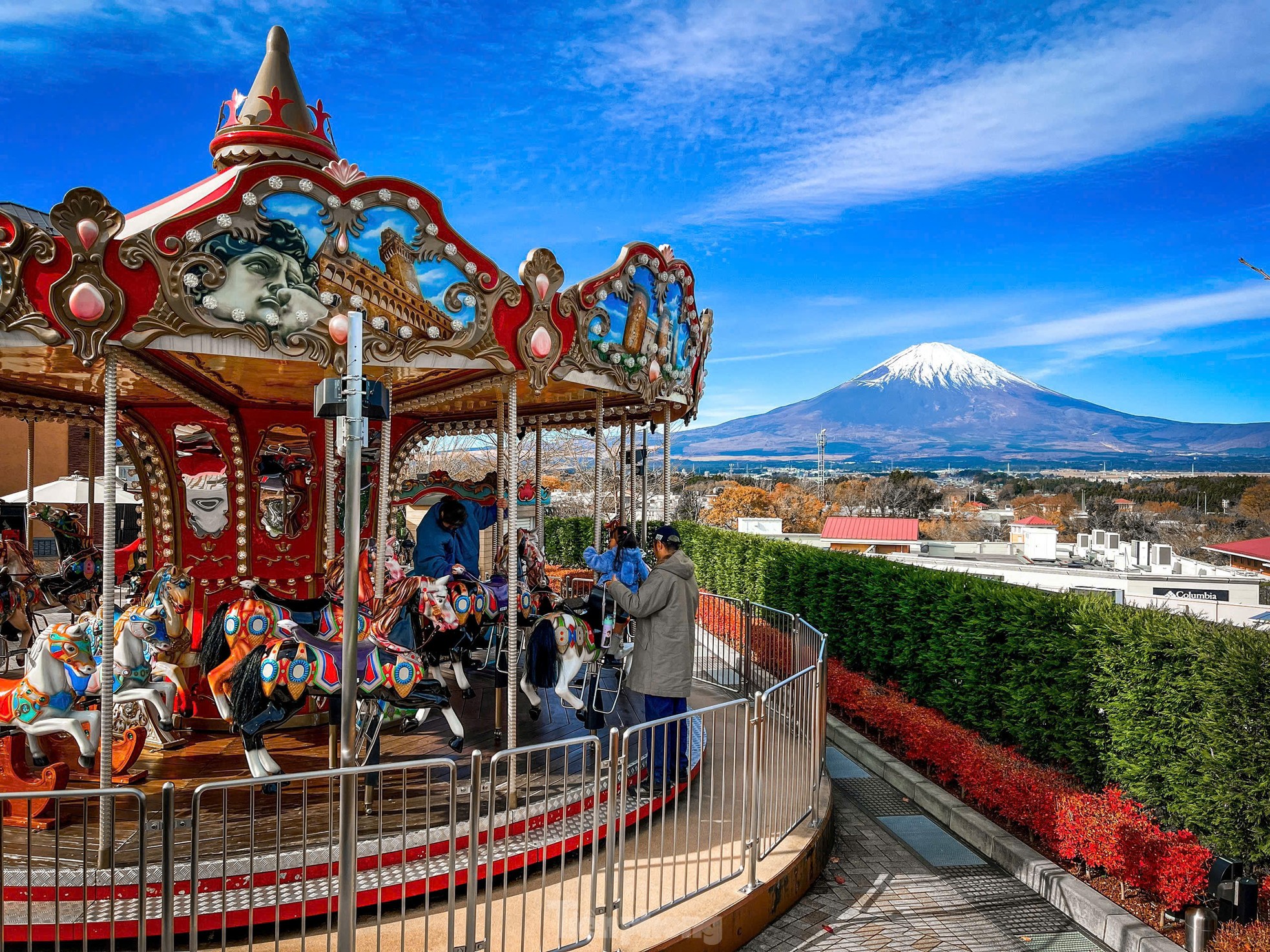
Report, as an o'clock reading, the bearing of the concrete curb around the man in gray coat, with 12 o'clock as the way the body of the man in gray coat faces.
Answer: The concrete curb is roughly at 5 o'clock from the man in gray coat.

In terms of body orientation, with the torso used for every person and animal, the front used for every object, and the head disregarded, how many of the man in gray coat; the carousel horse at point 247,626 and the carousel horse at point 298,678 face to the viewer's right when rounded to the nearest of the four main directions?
2

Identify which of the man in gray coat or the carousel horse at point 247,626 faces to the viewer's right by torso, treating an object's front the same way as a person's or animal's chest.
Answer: the carousel horse

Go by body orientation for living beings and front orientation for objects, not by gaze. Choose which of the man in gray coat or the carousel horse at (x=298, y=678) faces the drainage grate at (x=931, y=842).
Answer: the carousel horse

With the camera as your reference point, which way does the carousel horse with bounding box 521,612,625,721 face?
facing away from the viewer and to the right of the viewer

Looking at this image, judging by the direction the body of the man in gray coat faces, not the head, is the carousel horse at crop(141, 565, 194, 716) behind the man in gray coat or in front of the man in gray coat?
in front

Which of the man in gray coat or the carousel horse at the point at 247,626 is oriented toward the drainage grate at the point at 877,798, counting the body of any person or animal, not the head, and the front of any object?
the carousel horse

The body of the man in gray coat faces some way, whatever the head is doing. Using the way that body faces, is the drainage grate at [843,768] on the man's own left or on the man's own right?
on the man's own right

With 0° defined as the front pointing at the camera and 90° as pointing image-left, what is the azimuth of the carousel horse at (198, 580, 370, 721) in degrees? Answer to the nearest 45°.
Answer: approximately 270°

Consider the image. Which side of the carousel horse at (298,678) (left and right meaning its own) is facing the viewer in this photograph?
right

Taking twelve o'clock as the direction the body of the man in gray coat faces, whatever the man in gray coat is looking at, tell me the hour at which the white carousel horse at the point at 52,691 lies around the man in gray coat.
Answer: The white carousel horse is roughly at 10 o'clock from the man in gray coat.

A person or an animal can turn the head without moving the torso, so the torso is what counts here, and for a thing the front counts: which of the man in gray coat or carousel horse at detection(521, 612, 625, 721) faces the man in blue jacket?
the man in gray coat

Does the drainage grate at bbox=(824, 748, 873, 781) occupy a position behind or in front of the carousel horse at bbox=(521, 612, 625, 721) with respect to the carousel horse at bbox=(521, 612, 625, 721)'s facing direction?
in front

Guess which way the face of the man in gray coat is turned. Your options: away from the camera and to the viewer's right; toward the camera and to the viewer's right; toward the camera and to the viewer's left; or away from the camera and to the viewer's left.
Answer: away from the camera and to the viewer's left

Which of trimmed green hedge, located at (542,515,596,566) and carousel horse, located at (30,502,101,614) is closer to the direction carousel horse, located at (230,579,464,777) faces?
the trimmed green hedge
